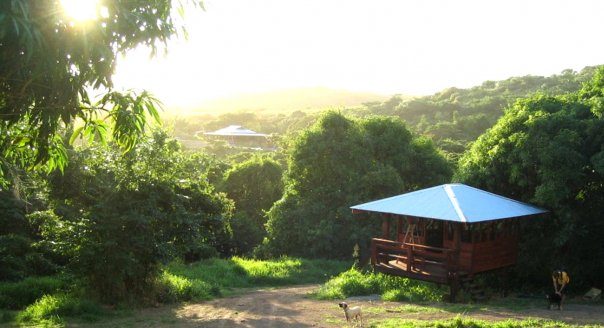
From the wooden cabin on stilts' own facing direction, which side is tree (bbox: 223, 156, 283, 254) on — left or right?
on its right

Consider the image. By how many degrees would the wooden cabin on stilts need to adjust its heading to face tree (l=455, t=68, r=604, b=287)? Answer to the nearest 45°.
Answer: approximately 180°

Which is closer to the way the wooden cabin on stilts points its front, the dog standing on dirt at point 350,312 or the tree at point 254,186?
the dog standing on dirt

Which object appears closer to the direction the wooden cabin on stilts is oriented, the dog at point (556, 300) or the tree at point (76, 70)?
the tree

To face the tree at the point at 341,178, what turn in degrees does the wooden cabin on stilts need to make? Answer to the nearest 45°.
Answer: approximately 90° to its right

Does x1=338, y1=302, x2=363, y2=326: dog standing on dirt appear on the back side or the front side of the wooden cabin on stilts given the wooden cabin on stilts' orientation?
on the front side

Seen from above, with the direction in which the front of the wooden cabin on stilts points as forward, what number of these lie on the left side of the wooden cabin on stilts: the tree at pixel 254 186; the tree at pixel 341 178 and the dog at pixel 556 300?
1

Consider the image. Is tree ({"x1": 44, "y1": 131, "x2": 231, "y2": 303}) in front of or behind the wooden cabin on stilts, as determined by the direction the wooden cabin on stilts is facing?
in front

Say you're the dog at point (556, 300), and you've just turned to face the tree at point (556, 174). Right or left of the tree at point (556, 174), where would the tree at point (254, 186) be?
left

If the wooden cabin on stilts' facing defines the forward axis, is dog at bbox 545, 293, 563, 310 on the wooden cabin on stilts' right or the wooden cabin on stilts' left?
on its left

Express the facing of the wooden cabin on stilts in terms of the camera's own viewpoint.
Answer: facing the viewer and to the left of the viewer

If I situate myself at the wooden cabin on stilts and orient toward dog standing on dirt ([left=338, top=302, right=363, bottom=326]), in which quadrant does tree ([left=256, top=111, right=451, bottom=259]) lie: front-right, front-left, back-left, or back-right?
back-right

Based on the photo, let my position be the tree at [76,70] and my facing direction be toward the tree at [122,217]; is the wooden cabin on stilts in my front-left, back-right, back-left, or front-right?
front-right

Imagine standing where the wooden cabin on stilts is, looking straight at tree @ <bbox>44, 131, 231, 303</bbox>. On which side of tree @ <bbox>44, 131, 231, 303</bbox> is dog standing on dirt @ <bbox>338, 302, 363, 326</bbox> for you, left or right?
left

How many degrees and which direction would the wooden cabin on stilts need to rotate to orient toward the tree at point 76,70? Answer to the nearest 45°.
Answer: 0° — it already faces it
